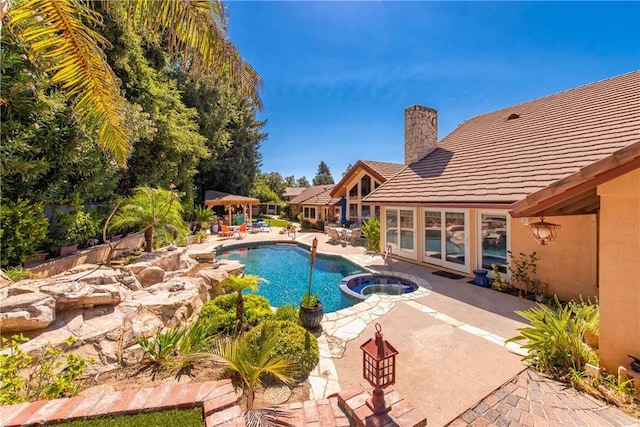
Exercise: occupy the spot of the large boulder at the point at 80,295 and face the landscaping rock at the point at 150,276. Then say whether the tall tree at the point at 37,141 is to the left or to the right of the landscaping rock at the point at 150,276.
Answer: left

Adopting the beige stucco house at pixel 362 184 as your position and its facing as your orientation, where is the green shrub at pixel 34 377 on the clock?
The green shrub is roughly at 11 o'clock from the beige stucco house.

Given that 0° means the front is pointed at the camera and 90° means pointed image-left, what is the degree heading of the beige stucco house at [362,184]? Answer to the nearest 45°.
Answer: approximately 45°

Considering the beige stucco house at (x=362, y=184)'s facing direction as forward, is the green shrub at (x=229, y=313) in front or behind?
in front

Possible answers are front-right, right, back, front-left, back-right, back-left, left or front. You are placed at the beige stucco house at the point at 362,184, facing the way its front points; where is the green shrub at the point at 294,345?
front-left

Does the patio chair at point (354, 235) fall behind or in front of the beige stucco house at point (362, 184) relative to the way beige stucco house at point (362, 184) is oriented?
in front

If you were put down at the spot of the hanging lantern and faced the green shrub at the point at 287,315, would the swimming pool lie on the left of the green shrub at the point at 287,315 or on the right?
right
